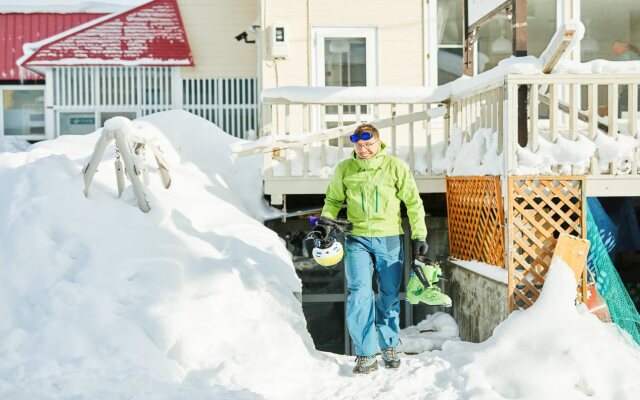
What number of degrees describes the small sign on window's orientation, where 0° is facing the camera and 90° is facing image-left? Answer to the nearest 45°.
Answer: approximately 0°

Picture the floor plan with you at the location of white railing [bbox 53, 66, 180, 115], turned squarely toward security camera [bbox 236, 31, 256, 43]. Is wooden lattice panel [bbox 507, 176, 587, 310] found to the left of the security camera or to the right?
right

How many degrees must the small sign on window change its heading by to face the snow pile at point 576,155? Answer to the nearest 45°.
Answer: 0° — it already faces it

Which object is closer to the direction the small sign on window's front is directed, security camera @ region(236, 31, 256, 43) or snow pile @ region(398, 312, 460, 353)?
the snow pile

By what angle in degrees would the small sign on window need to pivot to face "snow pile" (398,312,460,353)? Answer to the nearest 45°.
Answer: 0° — it already faces it
